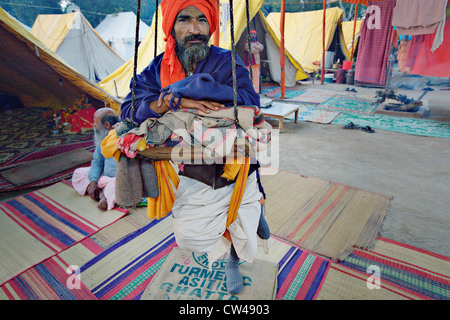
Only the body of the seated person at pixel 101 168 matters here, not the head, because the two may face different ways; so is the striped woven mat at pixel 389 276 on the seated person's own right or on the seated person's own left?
on the seated person's own left

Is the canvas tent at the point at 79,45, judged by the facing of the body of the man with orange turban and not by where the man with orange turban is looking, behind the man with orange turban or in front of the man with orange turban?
behind

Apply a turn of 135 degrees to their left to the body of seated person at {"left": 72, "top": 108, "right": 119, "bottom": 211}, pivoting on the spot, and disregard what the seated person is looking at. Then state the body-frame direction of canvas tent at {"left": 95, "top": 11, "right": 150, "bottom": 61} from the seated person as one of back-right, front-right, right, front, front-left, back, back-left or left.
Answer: left

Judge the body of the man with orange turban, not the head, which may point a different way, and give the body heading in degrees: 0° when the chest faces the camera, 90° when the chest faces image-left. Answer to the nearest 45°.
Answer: approximately 0°

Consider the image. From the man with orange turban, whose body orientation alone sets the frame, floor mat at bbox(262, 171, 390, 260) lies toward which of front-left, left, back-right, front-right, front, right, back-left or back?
back-left

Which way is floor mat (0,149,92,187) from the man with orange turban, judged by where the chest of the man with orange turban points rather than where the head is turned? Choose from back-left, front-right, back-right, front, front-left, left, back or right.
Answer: back-right

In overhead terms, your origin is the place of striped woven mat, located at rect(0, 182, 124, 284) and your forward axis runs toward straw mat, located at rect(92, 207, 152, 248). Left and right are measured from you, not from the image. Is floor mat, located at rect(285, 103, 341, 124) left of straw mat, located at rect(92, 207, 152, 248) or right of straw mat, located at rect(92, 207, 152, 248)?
left

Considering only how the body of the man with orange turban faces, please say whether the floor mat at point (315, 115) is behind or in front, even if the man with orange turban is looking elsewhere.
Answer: behind
